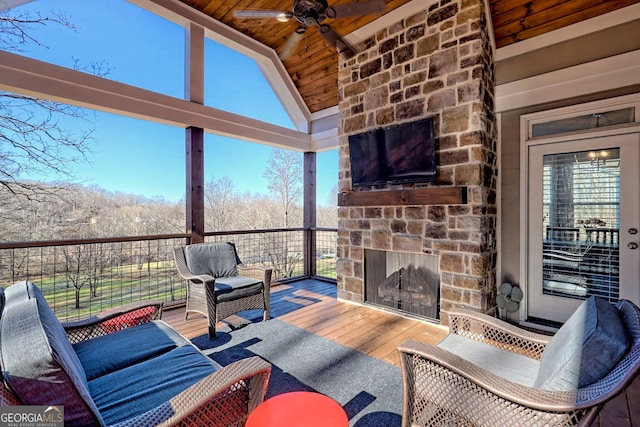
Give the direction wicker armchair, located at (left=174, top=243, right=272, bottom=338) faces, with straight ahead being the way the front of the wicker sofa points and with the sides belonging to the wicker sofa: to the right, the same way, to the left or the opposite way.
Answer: to the right

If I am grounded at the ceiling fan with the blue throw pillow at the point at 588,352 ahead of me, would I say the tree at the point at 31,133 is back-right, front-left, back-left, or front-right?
back-right

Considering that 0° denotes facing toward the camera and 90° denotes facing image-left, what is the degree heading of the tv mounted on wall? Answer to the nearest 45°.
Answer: approximately 45°

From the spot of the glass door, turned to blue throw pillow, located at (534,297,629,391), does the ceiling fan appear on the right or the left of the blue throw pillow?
right

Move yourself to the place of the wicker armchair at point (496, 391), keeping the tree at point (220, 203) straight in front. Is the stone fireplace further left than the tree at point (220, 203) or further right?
right

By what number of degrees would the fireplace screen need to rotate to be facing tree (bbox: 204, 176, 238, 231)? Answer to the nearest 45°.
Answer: approximately 90° to its right

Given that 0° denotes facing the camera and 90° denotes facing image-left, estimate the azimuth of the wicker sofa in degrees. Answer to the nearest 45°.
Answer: approximately 225°

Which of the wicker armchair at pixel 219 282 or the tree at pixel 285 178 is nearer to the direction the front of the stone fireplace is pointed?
the wicker armchair

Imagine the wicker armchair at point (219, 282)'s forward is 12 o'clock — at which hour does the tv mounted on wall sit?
The tv mounted on wall is roughly at 11 o'clock from the wicker armchair.
